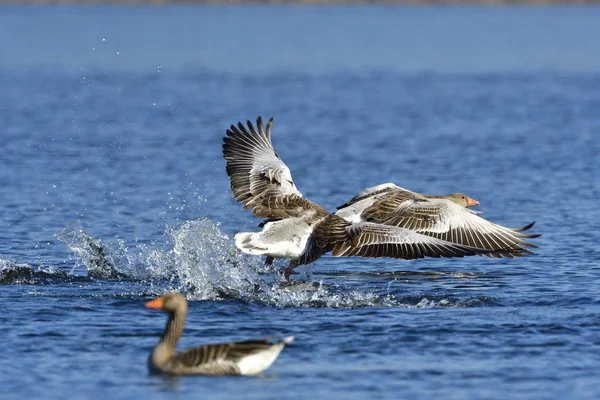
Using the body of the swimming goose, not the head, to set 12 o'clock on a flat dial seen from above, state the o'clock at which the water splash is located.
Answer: The water splash is roughly at 3 o'clock from the swimming goose.

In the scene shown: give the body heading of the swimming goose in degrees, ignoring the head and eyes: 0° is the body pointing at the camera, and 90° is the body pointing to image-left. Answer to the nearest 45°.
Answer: approximately 90°
